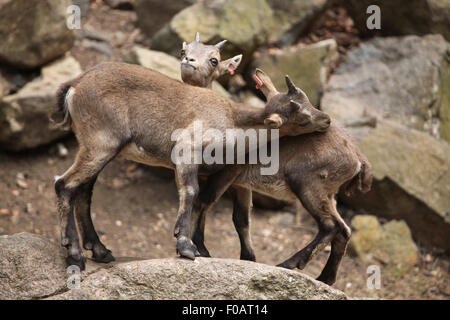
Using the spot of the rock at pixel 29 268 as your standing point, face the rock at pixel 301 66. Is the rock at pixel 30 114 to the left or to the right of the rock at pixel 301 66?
left

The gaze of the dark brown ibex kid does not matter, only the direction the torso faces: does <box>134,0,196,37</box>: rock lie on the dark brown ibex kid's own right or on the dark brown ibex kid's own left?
on the dark brown ibex kid's own right

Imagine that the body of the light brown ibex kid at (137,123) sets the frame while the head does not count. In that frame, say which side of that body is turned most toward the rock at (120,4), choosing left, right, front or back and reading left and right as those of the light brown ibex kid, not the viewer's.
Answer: left

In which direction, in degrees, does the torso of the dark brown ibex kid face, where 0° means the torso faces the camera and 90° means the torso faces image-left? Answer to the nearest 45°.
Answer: approximately 90°

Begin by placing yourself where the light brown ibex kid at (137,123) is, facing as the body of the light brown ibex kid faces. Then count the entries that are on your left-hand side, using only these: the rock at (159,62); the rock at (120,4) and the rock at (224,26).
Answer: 3

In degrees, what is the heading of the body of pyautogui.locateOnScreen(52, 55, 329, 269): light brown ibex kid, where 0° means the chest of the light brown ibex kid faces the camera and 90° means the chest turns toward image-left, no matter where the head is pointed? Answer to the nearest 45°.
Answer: approximately 270°

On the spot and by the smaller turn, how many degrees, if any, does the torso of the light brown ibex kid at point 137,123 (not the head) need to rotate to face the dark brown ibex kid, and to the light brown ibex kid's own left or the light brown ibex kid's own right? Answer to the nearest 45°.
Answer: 0° — it already faces it

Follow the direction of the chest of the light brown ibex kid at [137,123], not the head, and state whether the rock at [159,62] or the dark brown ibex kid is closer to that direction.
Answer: the dark brown ibex kid

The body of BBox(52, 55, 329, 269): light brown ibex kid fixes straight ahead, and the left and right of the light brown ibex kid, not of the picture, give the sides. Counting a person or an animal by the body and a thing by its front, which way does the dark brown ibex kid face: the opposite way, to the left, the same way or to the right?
the opposite way

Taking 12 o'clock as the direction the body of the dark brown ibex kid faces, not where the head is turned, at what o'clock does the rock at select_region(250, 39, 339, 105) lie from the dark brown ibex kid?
The rock is roughly at 3 o'clock from the dark brown ibex kid.

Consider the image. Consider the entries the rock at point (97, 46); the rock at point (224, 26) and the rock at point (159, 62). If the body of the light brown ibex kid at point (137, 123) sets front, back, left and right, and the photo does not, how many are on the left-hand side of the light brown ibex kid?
3
